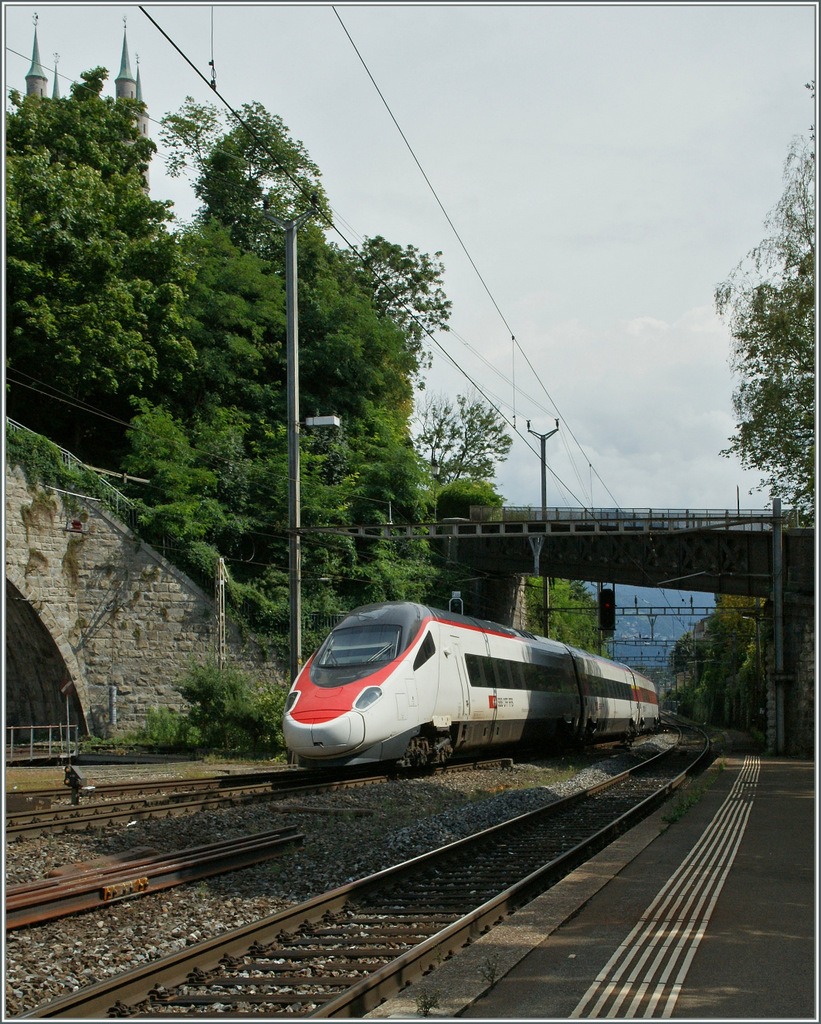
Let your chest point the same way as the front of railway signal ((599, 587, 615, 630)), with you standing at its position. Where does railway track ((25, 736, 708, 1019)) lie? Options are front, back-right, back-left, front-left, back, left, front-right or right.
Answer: front

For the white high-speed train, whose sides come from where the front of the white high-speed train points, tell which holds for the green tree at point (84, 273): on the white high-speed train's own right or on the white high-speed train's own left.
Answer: on the white high-speed train's own right

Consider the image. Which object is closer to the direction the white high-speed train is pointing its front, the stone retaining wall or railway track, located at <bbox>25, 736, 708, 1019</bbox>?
the railway track

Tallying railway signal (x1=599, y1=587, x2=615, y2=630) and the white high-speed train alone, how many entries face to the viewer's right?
0

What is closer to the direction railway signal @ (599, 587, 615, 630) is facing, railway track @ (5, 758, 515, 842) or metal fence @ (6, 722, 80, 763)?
the railway track

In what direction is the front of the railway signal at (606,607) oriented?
toward the camera

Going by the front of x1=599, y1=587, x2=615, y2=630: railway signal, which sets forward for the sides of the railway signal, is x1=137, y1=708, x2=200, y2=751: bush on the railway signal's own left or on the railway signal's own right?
on the railway signal's own right

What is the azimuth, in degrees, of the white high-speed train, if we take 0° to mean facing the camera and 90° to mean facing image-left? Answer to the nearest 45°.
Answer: approximately 45°

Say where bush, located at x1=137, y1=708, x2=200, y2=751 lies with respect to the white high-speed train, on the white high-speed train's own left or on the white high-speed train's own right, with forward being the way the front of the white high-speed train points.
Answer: on the white high-speed train's own right
